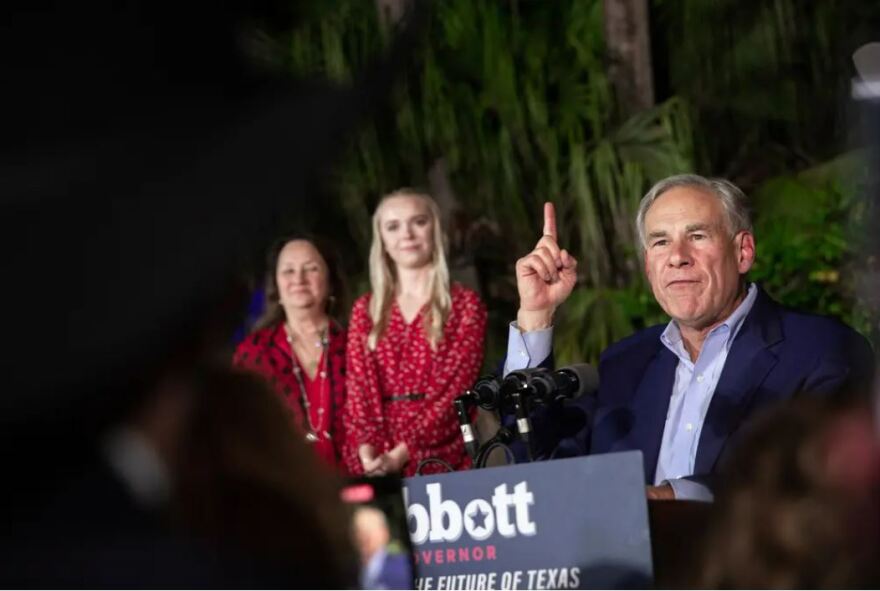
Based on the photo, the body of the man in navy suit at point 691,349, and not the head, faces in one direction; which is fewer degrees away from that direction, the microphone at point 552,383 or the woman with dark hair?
the microphone

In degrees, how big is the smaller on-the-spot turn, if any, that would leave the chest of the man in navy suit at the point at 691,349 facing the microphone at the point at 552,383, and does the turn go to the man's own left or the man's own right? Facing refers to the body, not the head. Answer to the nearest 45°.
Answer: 0° — they already face it

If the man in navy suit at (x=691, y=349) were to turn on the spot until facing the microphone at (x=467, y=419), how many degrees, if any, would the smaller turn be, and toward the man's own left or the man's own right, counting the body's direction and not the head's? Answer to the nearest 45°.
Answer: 0° — they already face it

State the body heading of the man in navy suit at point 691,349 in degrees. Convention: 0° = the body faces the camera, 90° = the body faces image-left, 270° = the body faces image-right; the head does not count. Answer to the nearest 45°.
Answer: approximately 45°

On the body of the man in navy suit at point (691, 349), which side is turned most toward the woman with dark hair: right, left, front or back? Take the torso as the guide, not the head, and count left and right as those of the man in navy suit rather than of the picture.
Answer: right

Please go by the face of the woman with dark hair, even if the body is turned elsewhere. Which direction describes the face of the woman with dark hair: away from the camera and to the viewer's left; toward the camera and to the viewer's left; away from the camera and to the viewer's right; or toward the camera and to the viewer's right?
toward the camera and to the viewer's right

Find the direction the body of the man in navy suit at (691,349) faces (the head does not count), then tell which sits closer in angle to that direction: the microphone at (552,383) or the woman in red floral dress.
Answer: the microphone

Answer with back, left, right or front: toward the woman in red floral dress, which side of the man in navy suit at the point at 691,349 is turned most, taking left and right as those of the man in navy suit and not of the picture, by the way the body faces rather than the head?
right

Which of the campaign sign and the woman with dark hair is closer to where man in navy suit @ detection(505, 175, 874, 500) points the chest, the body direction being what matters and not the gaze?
the campaign sign

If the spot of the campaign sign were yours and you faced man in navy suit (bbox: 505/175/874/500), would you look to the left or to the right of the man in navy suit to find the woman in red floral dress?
left
